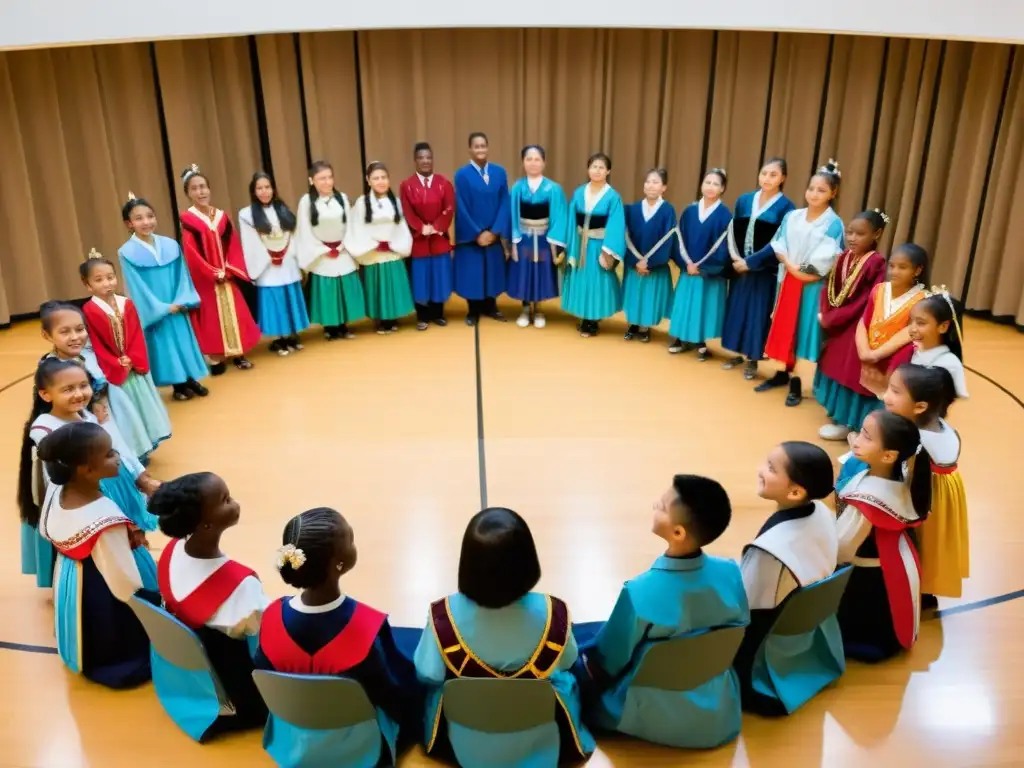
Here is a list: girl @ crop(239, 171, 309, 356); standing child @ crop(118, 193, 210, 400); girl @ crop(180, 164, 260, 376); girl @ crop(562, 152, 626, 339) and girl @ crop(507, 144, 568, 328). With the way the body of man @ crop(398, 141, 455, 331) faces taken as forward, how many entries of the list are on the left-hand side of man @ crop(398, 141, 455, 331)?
2

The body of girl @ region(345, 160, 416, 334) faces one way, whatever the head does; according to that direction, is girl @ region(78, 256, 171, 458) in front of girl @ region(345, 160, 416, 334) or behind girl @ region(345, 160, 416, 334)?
in front

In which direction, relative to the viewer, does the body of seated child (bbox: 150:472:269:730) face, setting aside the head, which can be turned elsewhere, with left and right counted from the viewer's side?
facing away from the viewer and to the right of the viewer

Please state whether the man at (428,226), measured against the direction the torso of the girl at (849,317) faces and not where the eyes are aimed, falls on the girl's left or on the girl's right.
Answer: on the girl's right

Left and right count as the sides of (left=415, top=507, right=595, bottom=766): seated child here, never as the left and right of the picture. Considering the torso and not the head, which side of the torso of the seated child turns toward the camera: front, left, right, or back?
back

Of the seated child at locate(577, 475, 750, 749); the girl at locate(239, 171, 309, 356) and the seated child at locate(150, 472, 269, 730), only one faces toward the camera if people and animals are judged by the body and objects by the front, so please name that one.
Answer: the girl

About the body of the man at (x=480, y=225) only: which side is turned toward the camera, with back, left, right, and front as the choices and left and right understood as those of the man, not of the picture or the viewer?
front

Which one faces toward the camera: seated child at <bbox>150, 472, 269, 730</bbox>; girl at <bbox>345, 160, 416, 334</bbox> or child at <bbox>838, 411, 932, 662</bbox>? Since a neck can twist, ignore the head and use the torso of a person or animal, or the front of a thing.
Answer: the girl

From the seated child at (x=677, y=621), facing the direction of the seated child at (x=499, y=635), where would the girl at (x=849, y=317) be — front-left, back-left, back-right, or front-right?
back-right

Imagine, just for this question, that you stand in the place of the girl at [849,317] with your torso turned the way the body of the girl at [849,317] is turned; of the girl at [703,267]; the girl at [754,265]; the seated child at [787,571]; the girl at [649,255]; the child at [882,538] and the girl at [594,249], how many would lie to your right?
4

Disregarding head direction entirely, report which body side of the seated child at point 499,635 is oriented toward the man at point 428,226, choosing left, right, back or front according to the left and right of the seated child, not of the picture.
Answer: front

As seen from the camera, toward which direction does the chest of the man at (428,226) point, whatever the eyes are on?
toward the camera

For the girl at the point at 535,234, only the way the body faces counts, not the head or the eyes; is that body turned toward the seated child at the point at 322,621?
yes

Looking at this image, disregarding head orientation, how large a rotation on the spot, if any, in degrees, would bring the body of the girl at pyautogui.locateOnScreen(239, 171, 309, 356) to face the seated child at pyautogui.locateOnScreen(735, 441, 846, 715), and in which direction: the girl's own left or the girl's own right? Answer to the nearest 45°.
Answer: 0° — they already face them

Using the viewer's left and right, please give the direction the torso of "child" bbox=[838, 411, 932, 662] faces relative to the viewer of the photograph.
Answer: facing to the left of the viewer

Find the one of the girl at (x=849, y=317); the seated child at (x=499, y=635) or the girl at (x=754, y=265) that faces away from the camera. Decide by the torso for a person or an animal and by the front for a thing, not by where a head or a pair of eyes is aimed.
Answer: the seated child

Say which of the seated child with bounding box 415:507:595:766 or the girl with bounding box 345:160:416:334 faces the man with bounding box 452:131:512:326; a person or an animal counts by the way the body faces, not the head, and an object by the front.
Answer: the seated child

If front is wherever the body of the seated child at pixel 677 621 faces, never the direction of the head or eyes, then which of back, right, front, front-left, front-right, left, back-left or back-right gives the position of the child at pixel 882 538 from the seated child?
right
